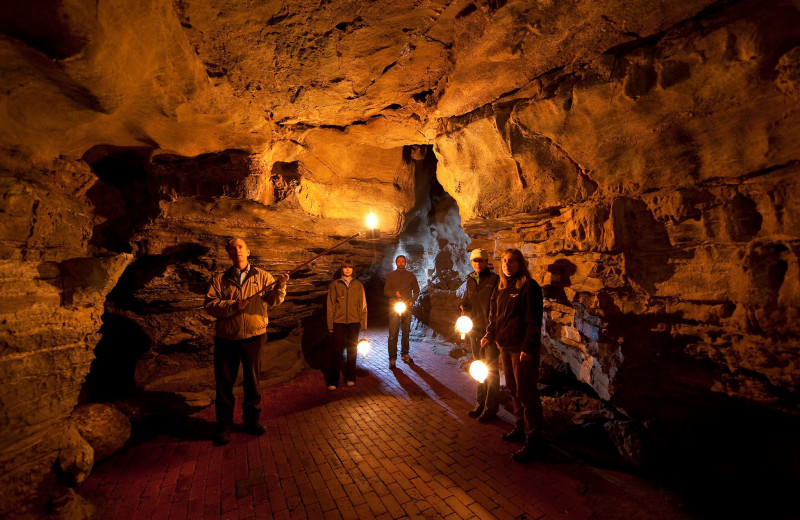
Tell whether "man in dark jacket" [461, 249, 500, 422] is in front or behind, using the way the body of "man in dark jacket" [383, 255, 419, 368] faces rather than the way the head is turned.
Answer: in front

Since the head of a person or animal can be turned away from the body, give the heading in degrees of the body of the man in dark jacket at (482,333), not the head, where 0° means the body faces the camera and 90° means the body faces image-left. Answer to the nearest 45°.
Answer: approximately 45°

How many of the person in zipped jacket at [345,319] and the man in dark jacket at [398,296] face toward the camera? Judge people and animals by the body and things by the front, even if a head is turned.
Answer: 2

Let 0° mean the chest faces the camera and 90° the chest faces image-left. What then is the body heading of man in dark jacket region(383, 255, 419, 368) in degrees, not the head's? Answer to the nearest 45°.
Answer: approximately 0°

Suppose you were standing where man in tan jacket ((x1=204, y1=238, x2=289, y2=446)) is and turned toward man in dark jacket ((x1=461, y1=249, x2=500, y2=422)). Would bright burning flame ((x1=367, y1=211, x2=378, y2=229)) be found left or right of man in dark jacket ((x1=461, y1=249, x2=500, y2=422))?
left

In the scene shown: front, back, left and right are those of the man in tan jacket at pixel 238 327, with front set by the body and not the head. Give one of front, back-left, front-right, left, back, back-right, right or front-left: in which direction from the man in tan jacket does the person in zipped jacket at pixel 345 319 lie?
left

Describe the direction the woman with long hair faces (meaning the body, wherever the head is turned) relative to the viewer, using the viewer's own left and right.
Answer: facing the viewer and to the left of the viewer

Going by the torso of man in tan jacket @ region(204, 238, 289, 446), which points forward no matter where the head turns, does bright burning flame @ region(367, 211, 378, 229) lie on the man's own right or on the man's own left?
on the man's own left

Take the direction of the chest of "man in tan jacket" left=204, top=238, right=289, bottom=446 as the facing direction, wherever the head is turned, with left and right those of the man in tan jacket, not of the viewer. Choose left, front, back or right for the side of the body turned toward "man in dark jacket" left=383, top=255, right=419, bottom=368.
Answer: left

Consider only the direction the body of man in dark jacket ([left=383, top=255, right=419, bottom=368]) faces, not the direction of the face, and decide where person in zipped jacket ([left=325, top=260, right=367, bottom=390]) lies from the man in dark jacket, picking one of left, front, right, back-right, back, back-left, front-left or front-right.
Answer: front-right

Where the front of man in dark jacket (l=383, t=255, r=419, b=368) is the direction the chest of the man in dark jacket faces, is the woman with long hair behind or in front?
in front

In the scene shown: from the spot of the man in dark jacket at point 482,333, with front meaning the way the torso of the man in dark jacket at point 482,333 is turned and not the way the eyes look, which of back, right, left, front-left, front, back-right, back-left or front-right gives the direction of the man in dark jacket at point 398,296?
right

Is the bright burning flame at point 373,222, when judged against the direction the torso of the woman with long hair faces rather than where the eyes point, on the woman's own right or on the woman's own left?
on the woman's own right

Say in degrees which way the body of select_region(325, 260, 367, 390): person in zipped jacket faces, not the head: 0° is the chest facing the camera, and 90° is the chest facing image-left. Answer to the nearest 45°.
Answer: approximately 0°
